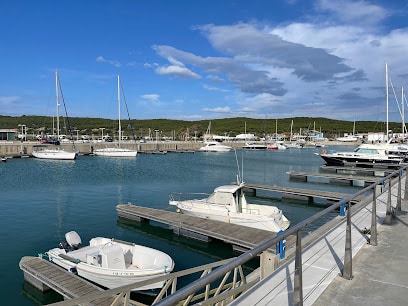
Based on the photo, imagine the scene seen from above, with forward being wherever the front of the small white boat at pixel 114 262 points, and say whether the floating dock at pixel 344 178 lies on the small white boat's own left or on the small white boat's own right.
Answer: on the small white boat's own left

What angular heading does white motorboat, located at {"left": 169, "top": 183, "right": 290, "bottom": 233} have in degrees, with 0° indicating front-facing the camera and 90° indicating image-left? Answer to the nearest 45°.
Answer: approximately 135°

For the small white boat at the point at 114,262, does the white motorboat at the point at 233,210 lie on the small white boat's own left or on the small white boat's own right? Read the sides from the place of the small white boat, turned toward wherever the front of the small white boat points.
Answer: on the small white boat's own left

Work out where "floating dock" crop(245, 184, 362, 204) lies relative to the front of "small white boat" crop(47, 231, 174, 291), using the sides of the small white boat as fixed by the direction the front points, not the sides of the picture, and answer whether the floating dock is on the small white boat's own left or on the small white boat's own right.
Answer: on the small white boat's own left

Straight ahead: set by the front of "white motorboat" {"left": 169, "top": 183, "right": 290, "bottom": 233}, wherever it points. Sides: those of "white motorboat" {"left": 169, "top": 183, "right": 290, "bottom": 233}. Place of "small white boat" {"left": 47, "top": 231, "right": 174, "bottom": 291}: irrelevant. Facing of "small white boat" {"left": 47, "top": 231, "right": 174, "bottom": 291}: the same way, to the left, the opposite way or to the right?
the opposite way

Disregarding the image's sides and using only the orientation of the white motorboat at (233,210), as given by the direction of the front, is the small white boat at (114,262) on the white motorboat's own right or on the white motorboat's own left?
on the white motorboat's own left
